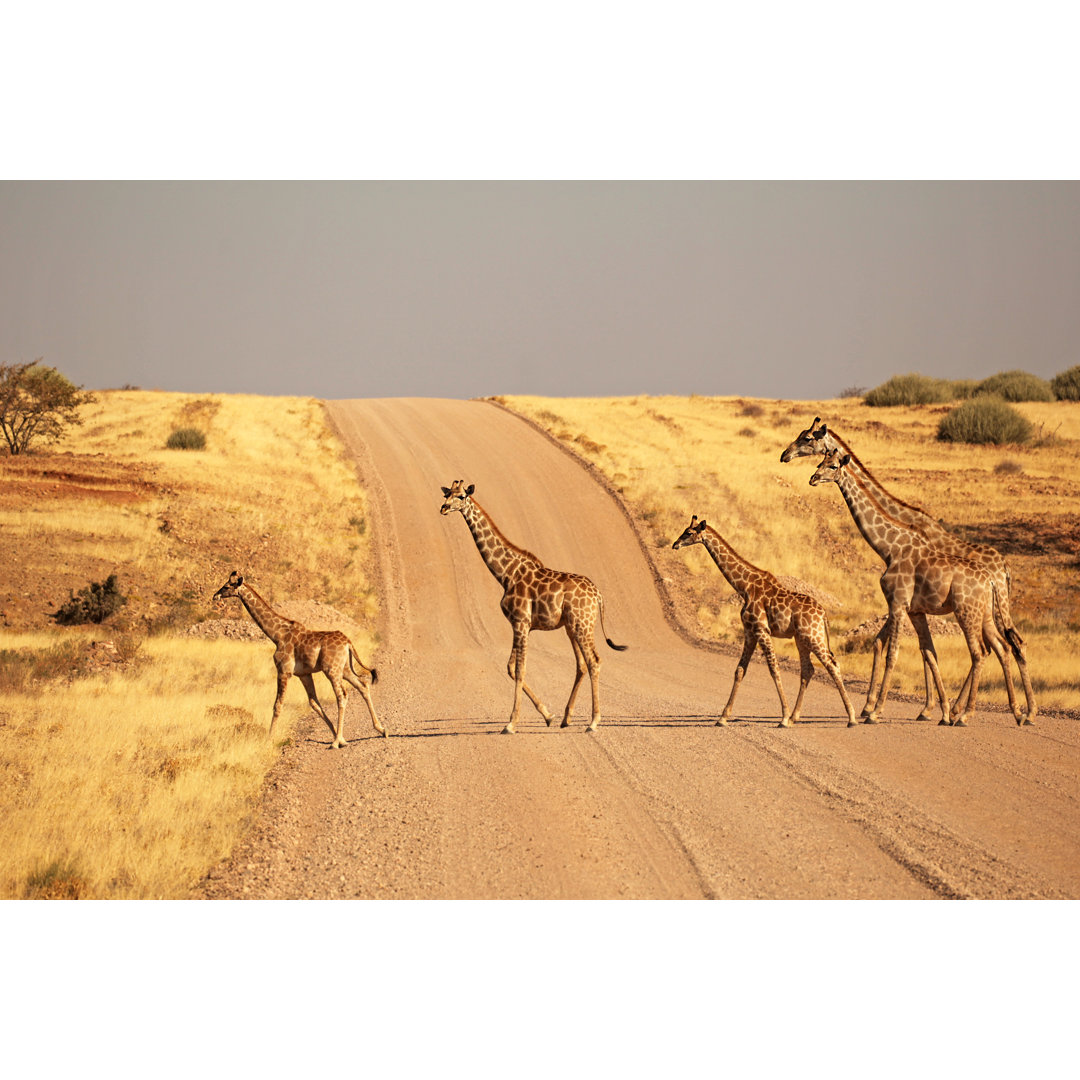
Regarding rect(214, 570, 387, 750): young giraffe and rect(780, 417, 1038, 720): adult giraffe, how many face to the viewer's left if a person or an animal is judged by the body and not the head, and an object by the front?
2

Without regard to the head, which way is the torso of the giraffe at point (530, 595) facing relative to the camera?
to the viewer's left

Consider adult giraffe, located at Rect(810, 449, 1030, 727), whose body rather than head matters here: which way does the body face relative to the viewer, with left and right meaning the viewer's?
facing to the left of the viewer

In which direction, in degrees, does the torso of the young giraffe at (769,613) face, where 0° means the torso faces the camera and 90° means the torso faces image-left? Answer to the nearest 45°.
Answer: approximately 90°

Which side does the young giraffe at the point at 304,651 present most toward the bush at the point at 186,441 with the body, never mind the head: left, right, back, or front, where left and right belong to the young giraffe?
right

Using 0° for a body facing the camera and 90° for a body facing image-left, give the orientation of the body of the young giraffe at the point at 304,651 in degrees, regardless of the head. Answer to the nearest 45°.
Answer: approximately 90°

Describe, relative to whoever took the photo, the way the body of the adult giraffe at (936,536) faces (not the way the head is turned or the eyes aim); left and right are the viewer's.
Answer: facing to the left of the viewer

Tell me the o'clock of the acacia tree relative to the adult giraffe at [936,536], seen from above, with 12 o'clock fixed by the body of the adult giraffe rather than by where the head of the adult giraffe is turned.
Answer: The acacia tree is roughly at 1 o'clock from the adult giraffe.

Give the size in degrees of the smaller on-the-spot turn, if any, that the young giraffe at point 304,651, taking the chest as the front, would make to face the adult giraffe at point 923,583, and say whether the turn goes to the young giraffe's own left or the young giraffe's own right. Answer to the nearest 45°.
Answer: approximately 180°

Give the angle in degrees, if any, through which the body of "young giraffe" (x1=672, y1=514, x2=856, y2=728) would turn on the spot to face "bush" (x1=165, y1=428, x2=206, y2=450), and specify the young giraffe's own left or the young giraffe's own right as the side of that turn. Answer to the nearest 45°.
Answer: approximately 45° to the young giraffe's own right

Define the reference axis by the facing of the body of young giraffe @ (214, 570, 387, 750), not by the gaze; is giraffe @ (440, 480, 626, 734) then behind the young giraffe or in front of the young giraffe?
behind
